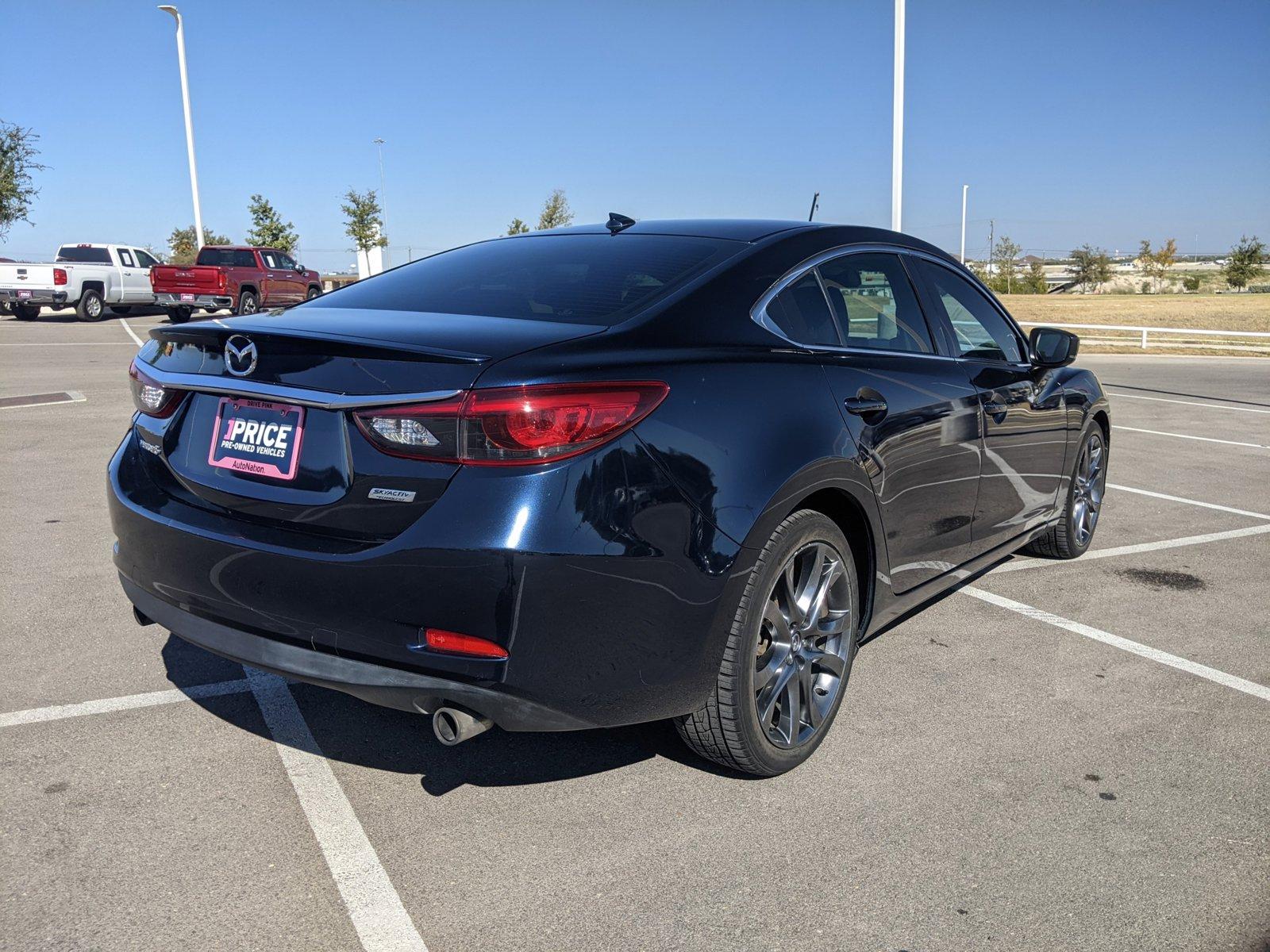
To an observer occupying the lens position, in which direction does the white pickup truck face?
facing away from the viewer and to the right of the viewer

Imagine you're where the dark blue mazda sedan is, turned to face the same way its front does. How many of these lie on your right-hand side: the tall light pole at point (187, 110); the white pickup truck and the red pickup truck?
0

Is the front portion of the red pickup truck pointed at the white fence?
no

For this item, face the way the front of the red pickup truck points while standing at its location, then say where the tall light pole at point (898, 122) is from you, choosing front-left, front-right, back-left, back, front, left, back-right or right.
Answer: right

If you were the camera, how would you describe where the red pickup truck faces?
facing away from the viewer and to the right of the viewer

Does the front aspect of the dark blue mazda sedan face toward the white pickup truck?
no

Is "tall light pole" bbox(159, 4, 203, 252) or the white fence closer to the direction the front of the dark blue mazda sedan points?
the white fence

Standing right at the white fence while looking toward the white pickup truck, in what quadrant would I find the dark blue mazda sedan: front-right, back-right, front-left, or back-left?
front-left

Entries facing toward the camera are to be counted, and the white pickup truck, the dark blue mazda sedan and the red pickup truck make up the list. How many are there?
0

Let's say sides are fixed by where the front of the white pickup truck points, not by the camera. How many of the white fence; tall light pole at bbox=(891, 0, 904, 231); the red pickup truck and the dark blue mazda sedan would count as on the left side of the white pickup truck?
0

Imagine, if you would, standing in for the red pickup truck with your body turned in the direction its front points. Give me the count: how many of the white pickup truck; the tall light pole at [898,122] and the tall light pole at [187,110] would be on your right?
1

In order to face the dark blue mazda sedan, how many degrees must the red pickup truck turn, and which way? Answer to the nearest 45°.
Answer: approximately 135° to its right

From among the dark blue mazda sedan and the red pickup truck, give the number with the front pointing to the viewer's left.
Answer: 0

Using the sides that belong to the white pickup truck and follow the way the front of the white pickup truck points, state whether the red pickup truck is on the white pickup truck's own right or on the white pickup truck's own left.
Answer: on the white pickup truck's own right

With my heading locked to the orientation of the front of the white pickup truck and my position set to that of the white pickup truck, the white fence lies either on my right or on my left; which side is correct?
on my right

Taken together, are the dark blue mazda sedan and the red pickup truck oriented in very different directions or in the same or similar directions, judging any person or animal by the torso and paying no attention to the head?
same or similar directions

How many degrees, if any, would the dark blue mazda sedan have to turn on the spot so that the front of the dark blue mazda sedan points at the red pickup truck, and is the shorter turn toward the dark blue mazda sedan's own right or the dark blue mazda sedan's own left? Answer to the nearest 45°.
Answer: approximately 45° to the dark blue mazda sedan's own left

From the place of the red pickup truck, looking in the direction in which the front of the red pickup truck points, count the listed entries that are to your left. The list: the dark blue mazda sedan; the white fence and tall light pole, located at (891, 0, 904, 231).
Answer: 0

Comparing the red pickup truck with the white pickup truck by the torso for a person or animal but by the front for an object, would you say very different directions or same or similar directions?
same or similar directions

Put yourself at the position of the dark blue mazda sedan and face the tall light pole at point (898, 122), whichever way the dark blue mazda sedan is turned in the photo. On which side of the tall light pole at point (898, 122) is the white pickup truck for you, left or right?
left

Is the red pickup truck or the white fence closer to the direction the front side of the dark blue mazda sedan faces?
the white fence
